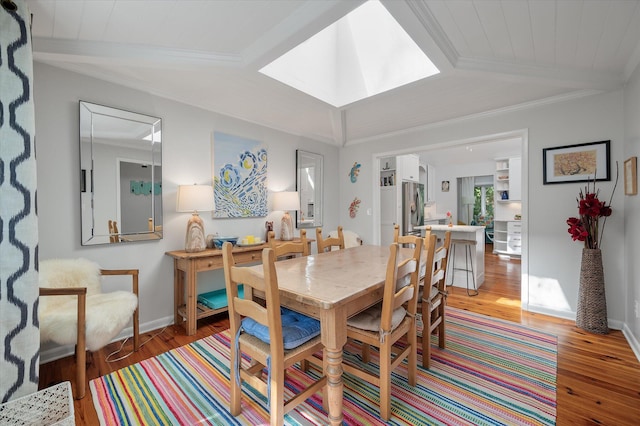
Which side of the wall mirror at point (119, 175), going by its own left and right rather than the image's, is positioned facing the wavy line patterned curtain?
right

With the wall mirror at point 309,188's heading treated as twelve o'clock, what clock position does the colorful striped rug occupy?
The colorful striped rug is roughly at 1 o'clock from the wall mirror.

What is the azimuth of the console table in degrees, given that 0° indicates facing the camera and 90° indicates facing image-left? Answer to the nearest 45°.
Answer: approximately 315°

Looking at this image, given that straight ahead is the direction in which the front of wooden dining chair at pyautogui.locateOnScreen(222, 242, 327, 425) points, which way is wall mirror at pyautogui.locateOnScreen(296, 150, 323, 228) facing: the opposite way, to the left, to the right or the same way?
to the right

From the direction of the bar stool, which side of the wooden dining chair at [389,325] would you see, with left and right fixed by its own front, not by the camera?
right

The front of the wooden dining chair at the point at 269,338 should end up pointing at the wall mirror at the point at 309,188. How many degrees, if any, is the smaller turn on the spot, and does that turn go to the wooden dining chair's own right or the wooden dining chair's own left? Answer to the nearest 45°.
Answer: approximately 45° to the wooden dining chair's own left

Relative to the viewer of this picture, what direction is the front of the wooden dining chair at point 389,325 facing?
facing away from the viewer and to the left of the viewer

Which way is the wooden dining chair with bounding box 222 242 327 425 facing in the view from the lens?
facing away from the viewer and to the right of the viewer

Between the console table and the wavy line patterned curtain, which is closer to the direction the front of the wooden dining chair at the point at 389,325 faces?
the console table

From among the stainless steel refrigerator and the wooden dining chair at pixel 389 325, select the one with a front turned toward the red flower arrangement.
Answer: the stainless steel refrigerator
